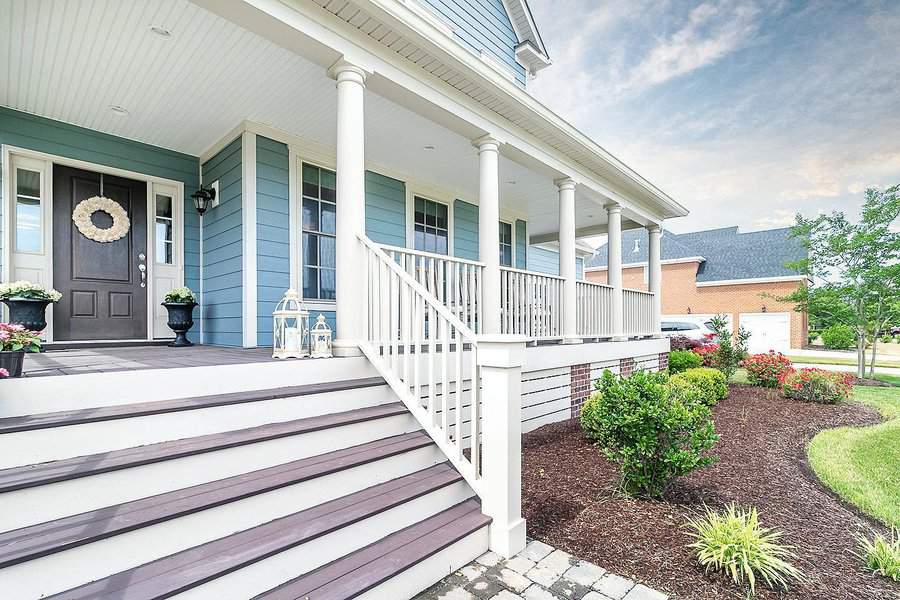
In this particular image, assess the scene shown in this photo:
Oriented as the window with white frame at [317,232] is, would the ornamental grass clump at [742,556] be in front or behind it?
in front

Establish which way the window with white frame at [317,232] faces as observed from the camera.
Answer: facing the viewer and to the right of the viewer

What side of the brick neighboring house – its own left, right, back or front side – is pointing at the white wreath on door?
front

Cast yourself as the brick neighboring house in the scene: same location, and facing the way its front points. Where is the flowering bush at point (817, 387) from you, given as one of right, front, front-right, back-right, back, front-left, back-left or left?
front

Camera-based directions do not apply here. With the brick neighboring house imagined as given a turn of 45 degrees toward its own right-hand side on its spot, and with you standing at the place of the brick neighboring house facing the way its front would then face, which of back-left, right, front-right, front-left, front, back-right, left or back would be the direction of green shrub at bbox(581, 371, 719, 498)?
front-left

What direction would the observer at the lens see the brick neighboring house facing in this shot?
facing the viewer

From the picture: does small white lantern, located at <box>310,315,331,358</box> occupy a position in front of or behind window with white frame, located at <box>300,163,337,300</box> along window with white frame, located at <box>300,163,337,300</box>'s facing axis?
in front

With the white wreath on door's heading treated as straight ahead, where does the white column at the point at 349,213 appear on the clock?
The white column is roughly at 11 o'clock from the white wreath on door.

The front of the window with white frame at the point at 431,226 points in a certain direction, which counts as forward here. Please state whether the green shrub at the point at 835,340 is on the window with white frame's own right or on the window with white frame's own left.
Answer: on the window with white frame's own left

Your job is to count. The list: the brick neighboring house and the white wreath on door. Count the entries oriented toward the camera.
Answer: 2

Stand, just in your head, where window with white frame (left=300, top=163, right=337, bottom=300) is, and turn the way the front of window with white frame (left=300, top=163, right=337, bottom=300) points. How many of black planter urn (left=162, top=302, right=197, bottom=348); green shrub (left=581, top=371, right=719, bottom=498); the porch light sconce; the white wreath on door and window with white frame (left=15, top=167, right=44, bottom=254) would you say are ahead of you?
1

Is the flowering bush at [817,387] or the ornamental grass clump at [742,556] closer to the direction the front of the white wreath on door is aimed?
the ornamental grass clump

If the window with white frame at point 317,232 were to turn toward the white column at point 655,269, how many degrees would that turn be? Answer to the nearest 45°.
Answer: approximately 45° to its left

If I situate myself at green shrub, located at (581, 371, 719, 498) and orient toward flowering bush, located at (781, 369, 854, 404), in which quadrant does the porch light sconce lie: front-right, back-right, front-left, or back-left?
back-left

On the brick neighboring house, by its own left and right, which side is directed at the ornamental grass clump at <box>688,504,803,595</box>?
front

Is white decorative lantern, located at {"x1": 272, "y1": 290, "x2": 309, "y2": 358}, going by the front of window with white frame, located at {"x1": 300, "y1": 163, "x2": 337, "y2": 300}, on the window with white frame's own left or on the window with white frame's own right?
on the window with white frame's own right

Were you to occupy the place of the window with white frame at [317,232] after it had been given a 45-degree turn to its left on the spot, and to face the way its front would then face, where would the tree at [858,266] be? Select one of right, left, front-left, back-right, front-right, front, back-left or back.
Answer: front

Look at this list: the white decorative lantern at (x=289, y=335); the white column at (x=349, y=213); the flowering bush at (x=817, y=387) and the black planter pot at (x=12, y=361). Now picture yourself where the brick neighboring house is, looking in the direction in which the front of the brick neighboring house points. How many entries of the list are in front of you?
4

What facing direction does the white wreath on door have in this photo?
toward the camera
